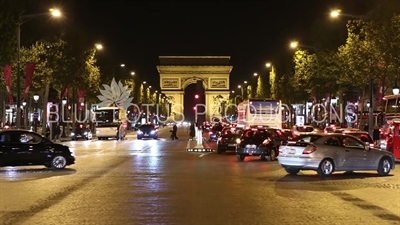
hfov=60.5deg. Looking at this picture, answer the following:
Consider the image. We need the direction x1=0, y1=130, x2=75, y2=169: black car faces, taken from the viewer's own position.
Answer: facing to the right of the viewer

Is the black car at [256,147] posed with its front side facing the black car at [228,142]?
no

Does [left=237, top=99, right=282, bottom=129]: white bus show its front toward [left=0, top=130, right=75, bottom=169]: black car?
no

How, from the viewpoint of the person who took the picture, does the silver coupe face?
facing away from the viewer and to the right of the viewer

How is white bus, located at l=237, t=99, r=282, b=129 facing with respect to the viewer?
away from the camera

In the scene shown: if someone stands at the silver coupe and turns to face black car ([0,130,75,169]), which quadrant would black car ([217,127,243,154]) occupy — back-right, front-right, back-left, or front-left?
front-right

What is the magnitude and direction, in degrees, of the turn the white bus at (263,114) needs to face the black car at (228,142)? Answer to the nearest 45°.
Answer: approximately 180°

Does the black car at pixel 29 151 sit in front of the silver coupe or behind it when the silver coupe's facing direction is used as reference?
behind

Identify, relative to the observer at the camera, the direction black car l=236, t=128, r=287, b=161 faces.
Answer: facing away from the viewer and to the right of the viewer

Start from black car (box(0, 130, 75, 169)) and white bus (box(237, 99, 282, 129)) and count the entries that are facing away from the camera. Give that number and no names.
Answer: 1

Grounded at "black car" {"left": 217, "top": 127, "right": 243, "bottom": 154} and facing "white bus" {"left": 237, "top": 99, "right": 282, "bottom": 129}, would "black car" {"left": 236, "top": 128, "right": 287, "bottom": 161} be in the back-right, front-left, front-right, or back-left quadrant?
back-right

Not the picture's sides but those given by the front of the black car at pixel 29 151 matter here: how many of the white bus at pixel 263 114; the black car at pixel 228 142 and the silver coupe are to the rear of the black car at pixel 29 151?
0
